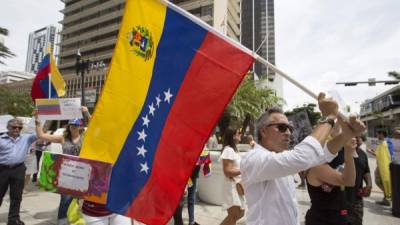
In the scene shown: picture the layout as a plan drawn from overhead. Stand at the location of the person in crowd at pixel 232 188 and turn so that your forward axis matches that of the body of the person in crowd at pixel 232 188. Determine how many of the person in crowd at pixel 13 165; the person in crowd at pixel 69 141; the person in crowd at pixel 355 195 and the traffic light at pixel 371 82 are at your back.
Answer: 2

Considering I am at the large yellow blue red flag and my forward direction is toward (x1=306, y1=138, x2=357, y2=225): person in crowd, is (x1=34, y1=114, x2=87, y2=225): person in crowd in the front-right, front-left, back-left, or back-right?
back-left
